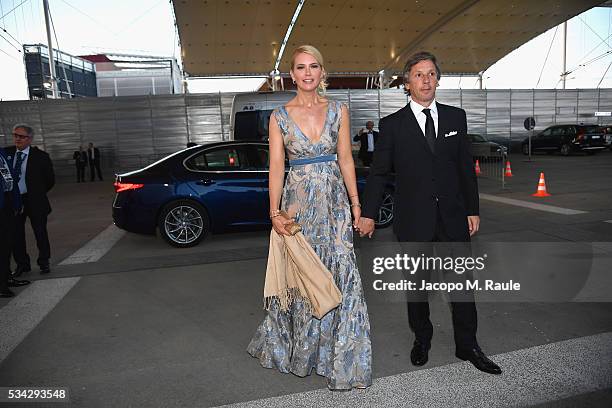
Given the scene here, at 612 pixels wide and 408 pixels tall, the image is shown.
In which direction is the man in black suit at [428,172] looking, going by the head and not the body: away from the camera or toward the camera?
toward the camera

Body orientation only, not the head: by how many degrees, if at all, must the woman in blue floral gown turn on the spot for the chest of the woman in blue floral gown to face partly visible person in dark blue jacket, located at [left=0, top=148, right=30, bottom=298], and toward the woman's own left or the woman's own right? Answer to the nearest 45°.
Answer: approximately 135° to the woman's own right

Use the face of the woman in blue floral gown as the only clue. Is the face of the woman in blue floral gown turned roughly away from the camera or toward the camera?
toward the camera

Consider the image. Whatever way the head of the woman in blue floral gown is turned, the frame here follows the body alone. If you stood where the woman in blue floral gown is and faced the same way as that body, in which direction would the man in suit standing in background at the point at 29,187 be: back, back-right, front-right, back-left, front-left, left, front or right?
back-right

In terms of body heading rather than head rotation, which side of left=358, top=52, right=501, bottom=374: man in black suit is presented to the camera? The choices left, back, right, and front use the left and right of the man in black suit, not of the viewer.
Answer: front

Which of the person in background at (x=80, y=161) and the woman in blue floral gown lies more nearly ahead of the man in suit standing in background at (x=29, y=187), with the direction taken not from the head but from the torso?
the woman in blue floral gown

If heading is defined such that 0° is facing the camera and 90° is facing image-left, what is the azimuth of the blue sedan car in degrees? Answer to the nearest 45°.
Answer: approximately 270°

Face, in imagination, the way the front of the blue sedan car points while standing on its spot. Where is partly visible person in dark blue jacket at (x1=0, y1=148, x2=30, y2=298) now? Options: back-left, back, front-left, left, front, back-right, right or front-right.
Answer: back-right

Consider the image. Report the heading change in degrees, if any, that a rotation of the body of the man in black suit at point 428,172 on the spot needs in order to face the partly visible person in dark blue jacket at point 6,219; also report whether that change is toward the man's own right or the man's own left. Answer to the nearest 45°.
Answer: approximately 90° to the man's own right

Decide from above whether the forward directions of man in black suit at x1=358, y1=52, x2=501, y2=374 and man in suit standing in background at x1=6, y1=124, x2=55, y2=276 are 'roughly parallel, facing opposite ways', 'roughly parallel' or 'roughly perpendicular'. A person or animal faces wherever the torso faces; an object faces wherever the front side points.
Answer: roughly parallel

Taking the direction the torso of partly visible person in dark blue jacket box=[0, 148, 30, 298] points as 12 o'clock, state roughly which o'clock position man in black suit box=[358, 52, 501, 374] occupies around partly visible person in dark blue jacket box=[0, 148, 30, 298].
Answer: man in black suit box=[358, 52, 501, 374] is roughly at 2 o'clock from partly visible person in dark blue jacket box=[0, 148, 30, 298].

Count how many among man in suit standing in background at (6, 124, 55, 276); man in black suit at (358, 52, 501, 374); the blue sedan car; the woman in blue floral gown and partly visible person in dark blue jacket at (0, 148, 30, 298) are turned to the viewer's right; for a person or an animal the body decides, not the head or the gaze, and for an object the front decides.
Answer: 2

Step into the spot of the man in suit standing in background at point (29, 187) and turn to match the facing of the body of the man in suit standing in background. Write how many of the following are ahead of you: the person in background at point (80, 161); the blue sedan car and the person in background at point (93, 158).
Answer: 0

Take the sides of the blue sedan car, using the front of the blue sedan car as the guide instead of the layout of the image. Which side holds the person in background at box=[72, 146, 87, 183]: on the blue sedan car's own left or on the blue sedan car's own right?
on the blue sedan car's own left

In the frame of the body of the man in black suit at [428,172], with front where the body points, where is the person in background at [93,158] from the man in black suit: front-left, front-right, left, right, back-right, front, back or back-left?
back-right

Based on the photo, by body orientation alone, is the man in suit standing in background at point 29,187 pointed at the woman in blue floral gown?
no

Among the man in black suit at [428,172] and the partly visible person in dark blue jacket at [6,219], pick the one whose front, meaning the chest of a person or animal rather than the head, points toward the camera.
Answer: the man in black suit at [428,172]

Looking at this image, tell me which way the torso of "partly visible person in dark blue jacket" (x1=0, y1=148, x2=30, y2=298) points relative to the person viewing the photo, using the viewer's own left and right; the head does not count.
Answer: facing to the right of the viewer
